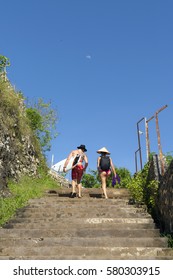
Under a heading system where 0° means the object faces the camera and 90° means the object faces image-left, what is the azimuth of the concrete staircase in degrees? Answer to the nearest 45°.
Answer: approximately 0°
